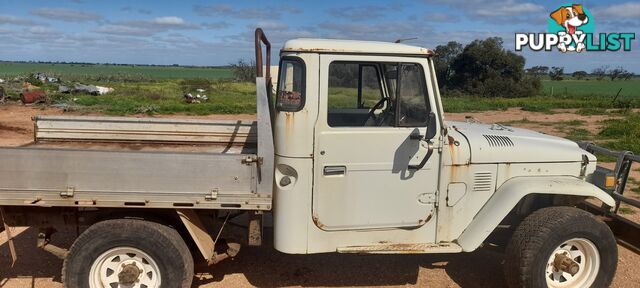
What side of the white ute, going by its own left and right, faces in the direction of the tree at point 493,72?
left

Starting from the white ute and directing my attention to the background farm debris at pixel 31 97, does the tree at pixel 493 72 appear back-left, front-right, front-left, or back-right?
front-right

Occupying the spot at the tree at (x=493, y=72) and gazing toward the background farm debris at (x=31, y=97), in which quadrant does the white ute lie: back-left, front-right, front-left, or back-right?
front-left

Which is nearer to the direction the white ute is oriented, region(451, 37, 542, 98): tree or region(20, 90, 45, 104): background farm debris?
the tree

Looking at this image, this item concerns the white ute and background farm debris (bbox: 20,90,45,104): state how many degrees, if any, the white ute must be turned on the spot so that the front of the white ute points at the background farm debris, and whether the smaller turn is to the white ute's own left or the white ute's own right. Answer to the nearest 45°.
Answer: approximately 135° to the white ute's own left

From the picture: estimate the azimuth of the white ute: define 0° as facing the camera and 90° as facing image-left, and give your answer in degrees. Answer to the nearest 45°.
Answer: approximately 270°
